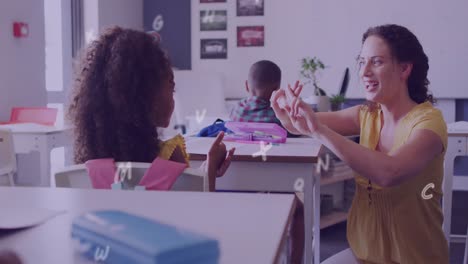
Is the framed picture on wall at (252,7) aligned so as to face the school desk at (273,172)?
yes

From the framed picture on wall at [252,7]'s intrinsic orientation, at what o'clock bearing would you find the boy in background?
The boy in background is roughly at 12 o'clock from the framed picture on wall.

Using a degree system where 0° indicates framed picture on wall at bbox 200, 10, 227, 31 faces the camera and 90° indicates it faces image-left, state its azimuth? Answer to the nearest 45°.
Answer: approximately 0°

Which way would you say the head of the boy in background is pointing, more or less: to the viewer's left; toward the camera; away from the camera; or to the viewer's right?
away from the camera

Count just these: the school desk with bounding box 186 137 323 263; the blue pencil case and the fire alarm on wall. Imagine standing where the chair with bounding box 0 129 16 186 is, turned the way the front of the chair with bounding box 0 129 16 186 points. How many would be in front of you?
1

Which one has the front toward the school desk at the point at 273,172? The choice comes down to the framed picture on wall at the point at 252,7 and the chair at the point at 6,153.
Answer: the framed picture on wall

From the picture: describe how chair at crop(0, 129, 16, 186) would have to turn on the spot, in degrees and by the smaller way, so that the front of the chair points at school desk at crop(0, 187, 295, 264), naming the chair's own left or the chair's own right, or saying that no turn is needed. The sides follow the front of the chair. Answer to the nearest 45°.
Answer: approximately 180°

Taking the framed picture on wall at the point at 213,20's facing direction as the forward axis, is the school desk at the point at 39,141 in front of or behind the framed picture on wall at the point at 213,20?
in front

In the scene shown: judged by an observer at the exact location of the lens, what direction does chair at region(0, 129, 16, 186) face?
facing away from the viewer

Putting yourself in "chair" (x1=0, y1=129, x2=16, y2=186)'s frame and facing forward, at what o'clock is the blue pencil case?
The blue pencil case is roughly at 6 o'clock from the chair.

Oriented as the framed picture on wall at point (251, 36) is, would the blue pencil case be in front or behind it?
in front

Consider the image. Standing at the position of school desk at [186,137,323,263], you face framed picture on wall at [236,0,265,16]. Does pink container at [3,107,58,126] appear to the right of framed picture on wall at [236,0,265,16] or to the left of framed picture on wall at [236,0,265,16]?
left

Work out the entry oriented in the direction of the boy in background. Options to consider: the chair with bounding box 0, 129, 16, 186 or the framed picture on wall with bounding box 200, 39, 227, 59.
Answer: the framed picture on wall

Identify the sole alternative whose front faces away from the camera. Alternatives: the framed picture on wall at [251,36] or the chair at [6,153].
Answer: the chair

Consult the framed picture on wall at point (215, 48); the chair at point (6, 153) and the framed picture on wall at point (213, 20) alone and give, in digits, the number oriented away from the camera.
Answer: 1

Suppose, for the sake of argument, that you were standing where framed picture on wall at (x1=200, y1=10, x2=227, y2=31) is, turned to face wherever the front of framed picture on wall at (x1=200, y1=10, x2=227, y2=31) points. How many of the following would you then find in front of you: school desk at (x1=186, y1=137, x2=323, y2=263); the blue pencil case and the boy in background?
3
